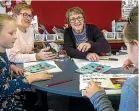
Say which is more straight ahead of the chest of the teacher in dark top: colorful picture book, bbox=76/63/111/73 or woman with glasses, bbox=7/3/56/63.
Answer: the colorful picture book

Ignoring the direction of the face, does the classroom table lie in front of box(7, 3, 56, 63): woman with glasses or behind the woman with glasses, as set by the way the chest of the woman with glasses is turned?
in front

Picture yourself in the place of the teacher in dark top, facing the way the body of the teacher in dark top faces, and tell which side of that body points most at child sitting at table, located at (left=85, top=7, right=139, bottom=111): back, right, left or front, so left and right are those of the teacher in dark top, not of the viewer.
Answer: front

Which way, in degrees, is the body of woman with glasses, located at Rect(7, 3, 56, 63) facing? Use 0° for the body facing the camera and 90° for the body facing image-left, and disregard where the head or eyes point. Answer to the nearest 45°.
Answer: approximately 315°

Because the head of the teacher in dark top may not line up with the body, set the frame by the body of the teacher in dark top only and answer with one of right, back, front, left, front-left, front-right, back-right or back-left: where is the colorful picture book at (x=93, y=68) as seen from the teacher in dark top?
front

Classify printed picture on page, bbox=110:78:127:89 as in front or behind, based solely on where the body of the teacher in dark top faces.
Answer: in front

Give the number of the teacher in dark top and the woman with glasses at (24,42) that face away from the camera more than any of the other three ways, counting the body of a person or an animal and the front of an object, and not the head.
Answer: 0

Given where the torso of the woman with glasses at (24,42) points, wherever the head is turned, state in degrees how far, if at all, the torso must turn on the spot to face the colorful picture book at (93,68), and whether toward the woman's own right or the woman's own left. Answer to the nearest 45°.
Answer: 0° — they already face it

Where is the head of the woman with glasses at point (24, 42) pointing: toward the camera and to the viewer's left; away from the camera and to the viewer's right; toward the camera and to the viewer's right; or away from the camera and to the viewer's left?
toward the camera and to the viewer's right

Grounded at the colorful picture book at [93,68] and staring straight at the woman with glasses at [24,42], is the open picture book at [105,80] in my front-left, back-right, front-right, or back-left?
back-left

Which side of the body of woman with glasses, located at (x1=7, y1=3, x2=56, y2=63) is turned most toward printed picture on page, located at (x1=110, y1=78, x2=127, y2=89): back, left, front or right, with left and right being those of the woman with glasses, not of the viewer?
front

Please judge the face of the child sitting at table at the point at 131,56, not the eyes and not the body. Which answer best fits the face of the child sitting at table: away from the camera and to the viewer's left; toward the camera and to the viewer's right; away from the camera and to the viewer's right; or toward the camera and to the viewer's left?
away from the camera and to the viewer's left

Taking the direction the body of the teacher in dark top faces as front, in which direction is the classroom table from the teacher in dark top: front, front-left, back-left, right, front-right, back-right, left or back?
front

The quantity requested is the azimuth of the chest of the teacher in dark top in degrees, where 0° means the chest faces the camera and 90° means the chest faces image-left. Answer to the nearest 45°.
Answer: approximately 0°
